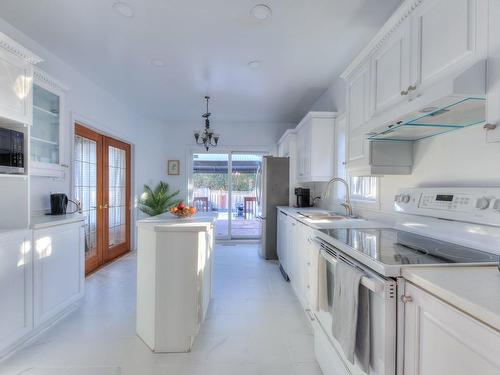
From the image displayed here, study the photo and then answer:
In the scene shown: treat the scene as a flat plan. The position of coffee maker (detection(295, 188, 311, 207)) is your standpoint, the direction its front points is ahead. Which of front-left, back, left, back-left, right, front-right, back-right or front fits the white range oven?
front-left

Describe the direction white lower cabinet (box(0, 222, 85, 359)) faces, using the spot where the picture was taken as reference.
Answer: facing the viewer and to the right of the viewer

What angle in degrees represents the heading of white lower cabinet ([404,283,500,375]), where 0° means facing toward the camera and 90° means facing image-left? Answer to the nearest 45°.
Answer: approximately 45°

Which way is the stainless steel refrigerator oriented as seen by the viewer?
to the viewer's left

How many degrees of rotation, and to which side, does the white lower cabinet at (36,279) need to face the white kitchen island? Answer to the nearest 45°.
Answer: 0° — it already faces it

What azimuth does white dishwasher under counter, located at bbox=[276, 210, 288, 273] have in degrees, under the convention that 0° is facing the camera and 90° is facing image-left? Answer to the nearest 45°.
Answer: approximately 90°

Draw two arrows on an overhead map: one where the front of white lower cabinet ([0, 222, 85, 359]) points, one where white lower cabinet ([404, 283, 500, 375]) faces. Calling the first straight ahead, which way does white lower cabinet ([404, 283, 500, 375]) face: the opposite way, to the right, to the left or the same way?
the opposite way

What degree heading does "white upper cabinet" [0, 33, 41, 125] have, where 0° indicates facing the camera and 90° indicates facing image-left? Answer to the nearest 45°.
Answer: approximately 315°

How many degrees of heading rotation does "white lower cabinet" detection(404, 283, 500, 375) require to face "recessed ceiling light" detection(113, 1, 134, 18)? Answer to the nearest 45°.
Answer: approximately 45° to its right

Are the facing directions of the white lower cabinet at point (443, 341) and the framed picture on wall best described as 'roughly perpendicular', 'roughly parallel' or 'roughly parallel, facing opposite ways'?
roughly perpendicular

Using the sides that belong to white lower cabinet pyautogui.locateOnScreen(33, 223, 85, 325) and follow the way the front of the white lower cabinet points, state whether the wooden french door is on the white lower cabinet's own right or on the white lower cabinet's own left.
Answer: on the white lower cabinet's own left

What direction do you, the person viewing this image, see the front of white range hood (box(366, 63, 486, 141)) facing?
facing the viewer and to the left of the viewer

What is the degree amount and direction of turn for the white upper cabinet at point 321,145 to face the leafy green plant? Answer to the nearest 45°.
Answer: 0° — it already faces it
